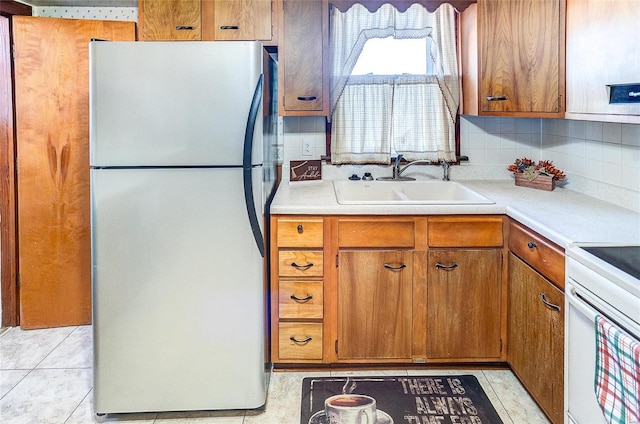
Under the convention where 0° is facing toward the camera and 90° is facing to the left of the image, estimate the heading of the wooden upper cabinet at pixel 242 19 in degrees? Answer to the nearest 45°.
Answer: approximately 0°

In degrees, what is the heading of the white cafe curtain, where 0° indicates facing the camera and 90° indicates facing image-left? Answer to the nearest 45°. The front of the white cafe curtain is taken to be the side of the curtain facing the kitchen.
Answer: approximately 0°

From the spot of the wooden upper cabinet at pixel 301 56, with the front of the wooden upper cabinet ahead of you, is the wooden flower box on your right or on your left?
on your left
